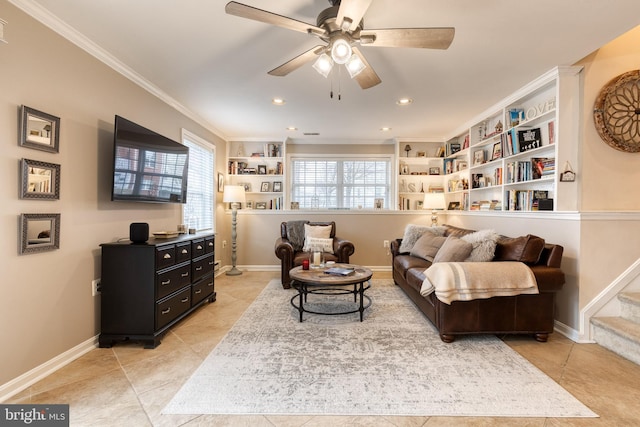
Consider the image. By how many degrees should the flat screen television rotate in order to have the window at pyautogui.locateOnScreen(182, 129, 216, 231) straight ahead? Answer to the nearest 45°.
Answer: approximately 90° to its left

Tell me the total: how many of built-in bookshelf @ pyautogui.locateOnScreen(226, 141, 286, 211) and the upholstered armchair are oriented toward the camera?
2

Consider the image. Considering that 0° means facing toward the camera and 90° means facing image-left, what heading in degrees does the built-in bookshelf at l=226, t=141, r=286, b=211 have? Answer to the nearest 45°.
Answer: approximately 0°

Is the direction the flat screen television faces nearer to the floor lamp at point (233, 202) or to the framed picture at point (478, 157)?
the framed picture

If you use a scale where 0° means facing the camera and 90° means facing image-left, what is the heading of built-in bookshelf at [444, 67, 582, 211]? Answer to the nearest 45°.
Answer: approximately 45°

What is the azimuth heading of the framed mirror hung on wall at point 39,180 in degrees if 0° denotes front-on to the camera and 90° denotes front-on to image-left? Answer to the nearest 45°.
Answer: approximately 315°

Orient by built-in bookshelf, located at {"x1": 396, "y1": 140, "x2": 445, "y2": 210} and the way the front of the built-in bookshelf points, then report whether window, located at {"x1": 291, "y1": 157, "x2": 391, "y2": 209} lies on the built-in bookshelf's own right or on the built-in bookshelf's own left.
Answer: on the built-in bookshelf's own right

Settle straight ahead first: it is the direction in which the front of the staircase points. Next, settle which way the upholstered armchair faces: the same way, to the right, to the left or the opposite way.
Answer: to the left

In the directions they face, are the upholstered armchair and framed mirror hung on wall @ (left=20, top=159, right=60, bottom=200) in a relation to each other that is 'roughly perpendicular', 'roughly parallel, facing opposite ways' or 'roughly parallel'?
roughly perpendicular

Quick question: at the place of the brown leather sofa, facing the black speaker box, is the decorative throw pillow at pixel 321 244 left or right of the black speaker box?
right

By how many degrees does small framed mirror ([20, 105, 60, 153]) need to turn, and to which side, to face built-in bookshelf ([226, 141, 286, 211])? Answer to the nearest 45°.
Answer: approximately 90° to its left
